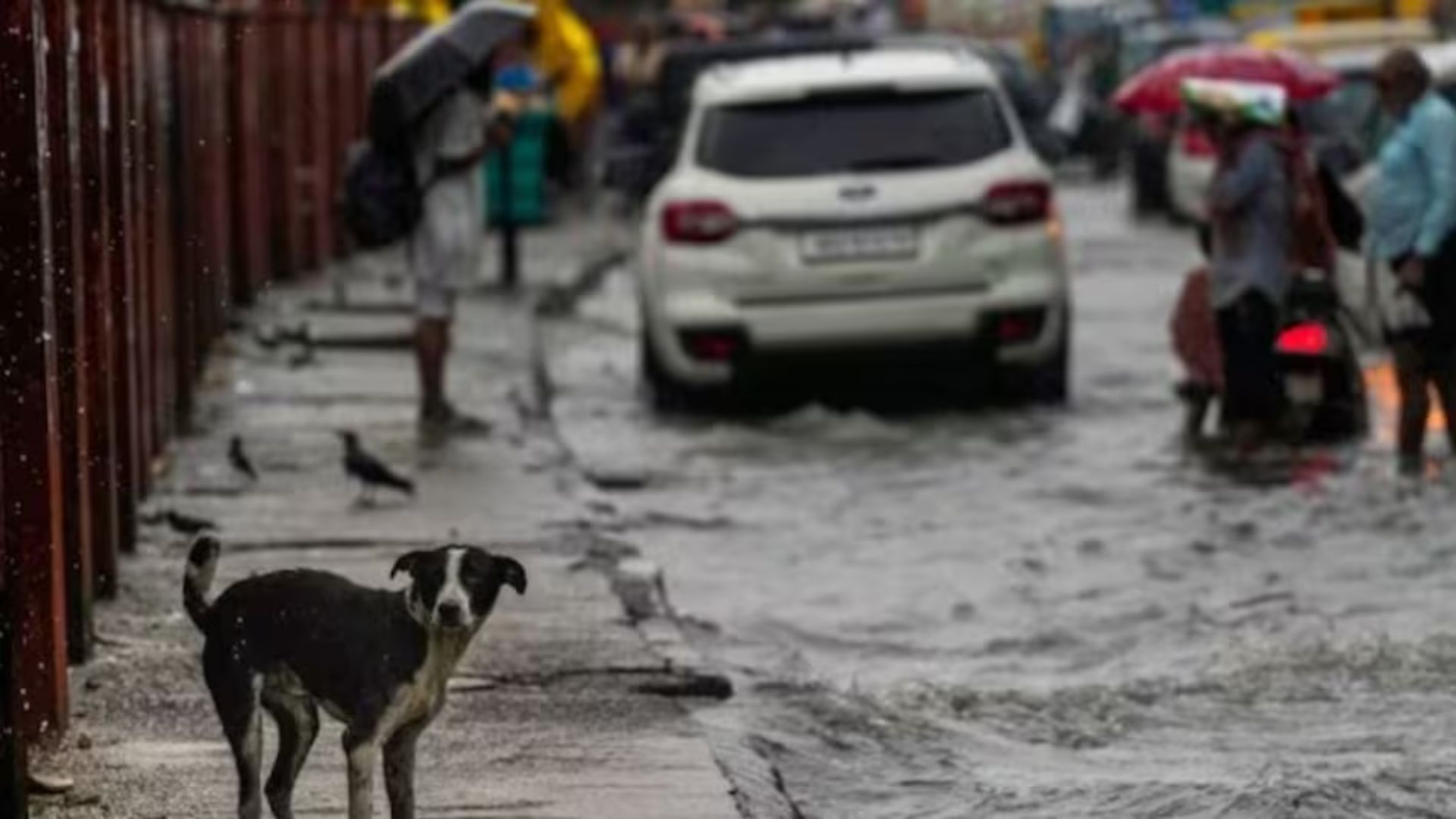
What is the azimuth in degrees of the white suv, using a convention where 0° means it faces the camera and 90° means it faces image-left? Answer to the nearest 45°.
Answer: approximately 180°

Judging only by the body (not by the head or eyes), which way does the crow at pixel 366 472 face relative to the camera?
to the viewer's left

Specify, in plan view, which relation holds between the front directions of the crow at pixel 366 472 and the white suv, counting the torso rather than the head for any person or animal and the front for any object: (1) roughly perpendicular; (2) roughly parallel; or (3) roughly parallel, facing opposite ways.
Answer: roughly perpendicular

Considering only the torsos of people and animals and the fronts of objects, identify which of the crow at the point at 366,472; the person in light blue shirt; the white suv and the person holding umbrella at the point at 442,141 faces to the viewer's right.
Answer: the person holding umbrella

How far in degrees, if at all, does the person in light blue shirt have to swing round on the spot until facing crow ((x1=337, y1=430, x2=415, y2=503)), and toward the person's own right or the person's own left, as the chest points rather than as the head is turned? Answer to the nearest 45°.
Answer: approximately 45° to the person's own left

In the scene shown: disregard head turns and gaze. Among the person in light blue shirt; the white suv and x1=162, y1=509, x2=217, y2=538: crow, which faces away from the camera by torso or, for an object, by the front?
the white suv

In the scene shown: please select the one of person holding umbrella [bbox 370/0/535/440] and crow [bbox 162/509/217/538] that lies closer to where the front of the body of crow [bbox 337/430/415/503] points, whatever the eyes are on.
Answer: the crow [bbox 162/509/217/538]

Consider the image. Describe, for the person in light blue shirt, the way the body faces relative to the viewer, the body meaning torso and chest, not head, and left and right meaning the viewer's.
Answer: facing to the left of the viewer

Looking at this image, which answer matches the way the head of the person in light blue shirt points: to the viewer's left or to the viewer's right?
to the viewer's left

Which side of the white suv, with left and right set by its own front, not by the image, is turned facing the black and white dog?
back
